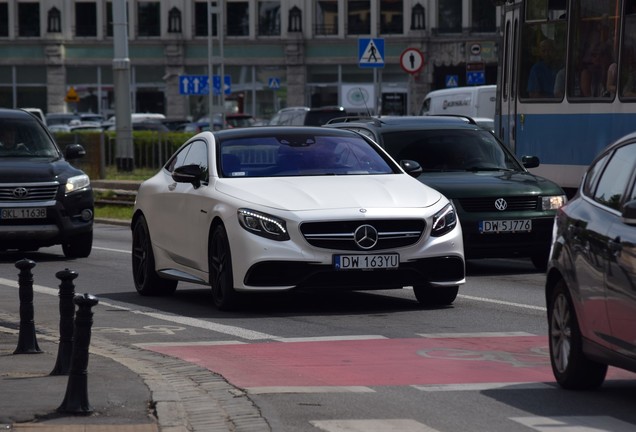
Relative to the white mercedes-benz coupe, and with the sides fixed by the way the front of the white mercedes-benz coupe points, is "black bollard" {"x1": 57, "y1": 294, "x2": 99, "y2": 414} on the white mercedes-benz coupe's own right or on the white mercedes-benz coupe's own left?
on the white mercedes-benz coupe's own right

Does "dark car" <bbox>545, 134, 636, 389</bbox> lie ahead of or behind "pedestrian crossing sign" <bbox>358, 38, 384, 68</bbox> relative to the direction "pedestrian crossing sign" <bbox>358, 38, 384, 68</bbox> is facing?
ahead

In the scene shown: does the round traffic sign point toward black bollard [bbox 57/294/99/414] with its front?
yes

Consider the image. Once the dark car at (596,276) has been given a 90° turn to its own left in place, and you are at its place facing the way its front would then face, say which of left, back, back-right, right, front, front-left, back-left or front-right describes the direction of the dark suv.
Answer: left

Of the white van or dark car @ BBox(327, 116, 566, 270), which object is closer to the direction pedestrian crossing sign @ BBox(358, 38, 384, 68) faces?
the dark car

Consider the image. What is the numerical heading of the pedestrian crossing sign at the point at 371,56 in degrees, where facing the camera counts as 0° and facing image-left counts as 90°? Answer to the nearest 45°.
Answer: approximately 0°

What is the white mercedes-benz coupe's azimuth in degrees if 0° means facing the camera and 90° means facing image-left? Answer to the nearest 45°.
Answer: approximately 315°

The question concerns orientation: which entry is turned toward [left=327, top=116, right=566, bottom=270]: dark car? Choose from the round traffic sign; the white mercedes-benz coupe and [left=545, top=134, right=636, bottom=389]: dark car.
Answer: the round traffic sign

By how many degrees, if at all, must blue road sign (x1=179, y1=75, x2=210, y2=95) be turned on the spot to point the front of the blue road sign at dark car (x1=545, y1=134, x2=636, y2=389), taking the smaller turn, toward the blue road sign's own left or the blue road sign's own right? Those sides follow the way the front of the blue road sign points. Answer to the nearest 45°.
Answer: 0° — it already faces it
